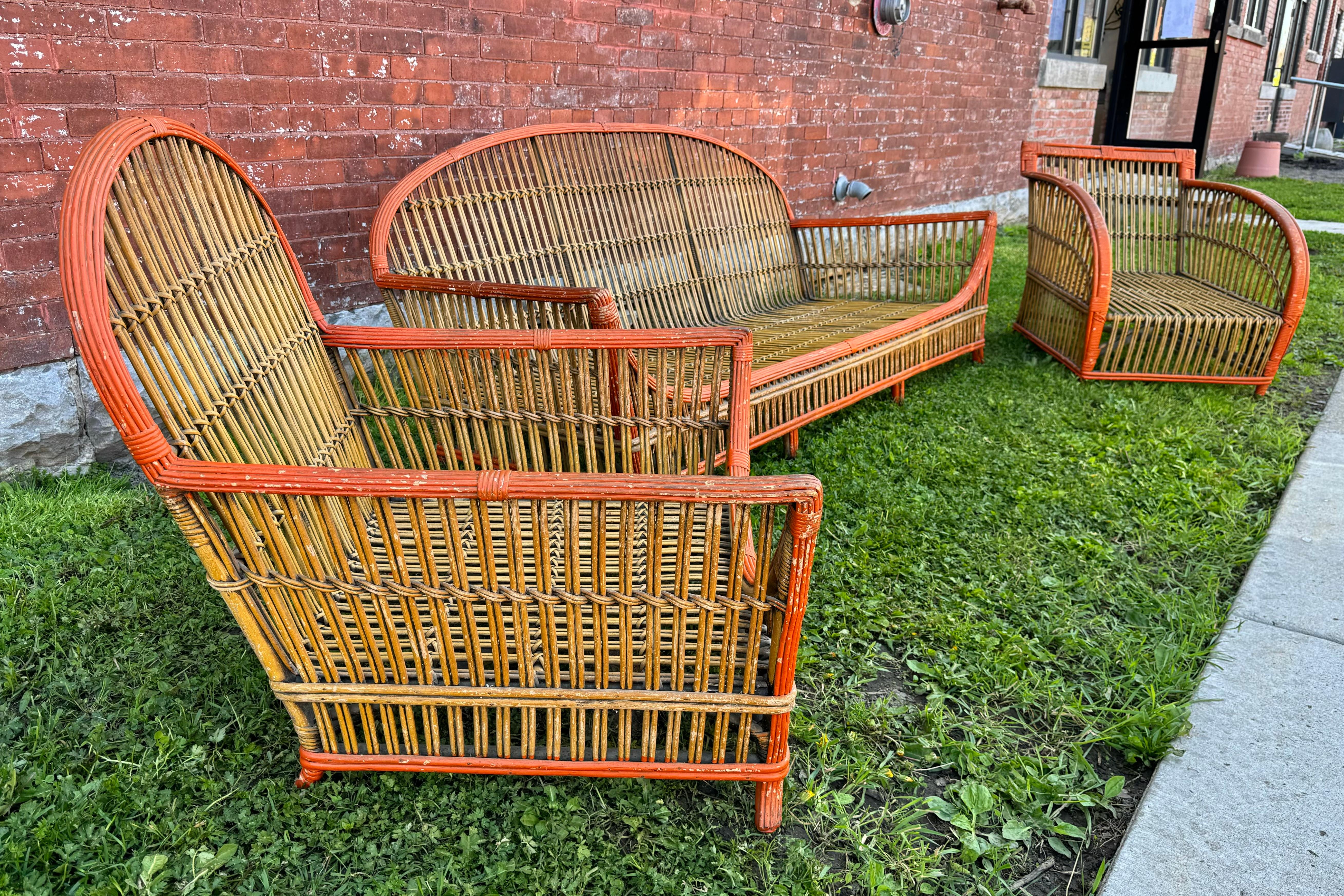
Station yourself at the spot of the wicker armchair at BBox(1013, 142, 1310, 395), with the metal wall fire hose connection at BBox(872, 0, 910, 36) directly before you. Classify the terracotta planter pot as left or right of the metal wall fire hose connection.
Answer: right

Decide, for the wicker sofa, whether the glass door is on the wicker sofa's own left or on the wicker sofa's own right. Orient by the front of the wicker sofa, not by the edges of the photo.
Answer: on the wicker sofa's own left

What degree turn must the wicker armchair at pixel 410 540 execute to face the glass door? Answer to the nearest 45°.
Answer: approximately 45° to its left

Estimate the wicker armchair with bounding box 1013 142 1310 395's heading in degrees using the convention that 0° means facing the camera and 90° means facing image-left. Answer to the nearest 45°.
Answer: approximately 315°

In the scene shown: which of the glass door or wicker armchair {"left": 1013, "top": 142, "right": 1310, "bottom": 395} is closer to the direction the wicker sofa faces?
the wicker armchair

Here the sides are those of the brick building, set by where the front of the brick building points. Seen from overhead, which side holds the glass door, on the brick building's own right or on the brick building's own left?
on the brick building's own left

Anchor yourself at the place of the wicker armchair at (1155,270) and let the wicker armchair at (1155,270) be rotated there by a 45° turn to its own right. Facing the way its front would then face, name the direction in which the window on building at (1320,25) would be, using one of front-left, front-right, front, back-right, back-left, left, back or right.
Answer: back

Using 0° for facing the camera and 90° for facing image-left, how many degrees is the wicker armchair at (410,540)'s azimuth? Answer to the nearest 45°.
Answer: approximately 270°
